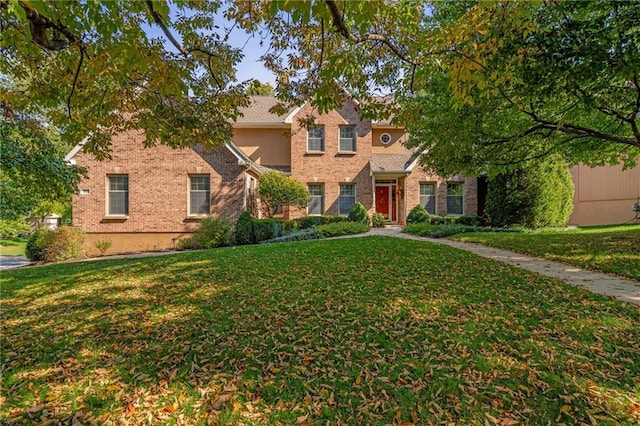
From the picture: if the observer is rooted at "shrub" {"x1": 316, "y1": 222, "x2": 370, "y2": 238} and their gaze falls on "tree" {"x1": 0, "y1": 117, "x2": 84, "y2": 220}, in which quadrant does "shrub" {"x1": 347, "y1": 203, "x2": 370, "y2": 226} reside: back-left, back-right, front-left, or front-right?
back-right

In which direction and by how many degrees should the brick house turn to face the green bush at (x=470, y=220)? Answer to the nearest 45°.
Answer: approximately 90° to its left

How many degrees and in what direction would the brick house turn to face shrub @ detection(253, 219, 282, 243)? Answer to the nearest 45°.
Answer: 0° — it already faces it

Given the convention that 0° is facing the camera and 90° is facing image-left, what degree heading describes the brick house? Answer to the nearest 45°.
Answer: approximately 0°

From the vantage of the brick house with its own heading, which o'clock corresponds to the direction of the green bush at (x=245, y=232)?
The green bush is roughly at 12 o'clock from the brick house.

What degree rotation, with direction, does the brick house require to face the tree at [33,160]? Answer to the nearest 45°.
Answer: approximately 45° to its right

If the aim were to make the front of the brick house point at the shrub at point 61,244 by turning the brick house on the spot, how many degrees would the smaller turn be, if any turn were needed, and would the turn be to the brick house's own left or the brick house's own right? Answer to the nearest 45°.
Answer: approximately 45° to the brick house's own right

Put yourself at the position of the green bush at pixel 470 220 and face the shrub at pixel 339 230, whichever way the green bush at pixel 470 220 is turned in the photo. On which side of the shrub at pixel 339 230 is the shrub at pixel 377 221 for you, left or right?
right

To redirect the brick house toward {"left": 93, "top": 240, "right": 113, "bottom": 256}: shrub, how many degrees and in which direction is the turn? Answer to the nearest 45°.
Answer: approximately 45° to its right

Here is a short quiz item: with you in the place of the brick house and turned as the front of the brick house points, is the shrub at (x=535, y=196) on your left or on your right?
on your left

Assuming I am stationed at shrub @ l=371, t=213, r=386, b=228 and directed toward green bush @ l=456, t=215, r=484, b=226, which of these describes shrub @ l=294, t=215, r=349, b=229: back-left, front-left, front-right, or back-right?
back-right

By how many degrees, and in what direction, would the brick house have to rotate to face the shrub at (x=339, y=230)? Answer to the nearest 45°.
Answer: approximately 45° to its left
